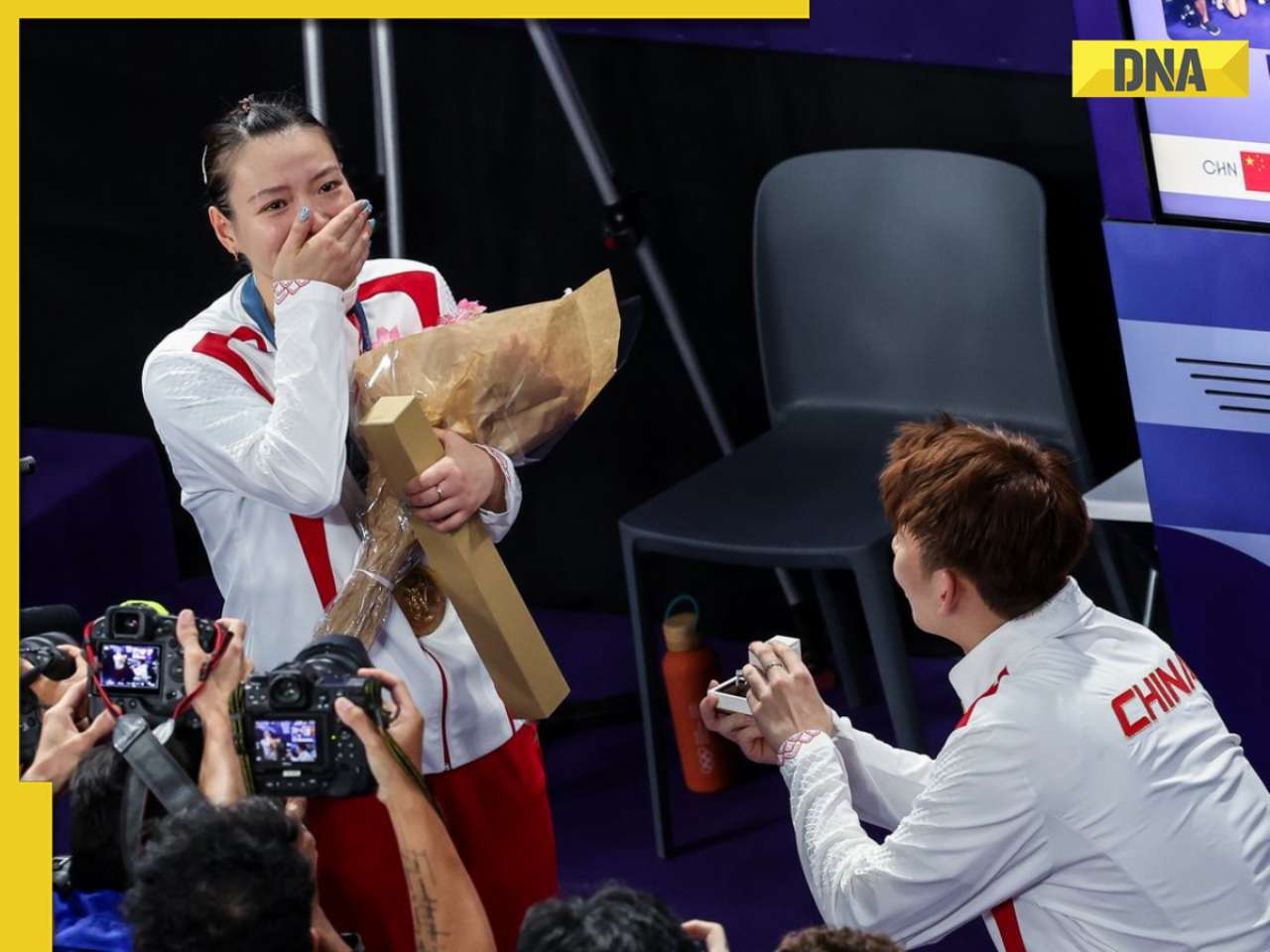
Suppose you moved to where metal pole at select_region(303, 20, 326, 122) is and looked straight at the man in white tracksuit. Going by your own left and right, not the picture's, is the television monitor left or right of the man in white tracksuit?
left

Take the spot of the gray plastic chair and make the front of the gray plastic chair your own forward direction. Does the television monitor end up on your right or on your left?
on your left

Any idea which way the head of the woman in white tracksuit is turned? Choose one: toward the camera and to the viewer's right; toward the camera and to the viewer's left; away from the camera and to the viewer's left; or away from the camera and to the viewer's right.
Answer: toward the camera and to the viewer's right

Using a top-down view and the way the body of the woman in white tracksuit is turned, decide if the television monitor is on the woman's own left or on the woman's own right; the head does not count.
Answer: on the woman's own left

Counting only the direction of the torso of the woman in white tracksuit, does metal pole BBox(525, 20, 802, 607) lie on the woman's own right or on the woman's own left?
on the woman's own left

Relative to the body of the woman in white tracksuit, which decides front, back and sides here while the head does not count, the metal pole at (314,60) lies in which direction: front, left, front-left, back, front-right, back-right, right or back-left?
back-left

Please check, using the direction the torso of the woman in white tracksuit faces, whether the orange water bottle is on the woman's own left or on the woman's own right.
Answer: on the woman's own left

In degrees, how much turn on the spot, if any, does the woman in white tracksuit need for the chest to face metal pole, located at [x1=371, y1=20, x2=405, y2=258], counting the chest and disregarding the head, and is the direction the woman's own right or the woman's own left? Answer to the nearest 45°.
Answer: approximately 135° to the woman's own left

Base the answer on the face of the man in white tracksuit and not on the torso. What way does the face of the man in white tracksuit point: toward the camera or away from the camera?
away from the camera

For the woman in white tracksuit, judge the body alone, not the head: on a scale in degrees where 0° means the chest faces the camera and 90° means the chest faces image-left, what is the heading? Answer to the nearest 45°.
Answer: approximately 315°

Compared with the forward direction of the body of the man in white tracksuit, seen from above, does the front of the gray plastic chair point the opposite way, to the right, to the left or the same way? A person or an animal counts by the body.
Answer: to the left

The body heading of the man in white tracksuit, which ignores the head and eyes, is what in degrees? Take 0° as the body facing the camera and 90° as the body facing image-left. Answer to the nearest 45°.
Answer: approximately 135°

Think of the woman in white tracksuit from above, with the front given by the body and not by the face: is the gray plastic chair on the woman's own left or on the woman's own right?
on the woman's own left

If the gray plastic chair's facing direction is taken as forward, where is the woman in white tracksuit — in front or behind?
in front

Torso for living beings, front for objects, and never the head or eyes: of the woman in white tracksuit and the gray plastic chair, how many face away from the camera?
0

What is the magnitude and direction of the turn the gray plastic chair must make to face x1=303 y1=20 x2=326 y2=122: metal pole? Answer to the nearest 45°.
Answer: approximately 45° to its right
